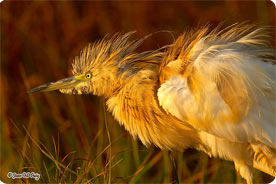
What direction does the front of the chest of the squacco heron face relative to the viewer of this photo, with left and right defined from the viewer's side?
facing to the left of the viewer
